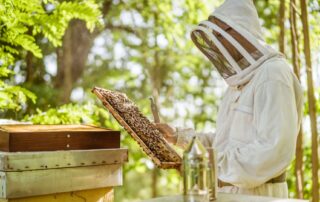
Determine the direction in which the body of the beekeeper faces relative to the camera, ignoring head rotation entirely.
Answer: to the viewer's left

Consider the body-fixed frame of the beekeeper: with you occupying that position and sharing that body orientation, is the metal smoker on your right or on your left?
on your left

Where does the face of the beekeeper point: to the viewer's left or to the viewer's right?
to the viewer's left
